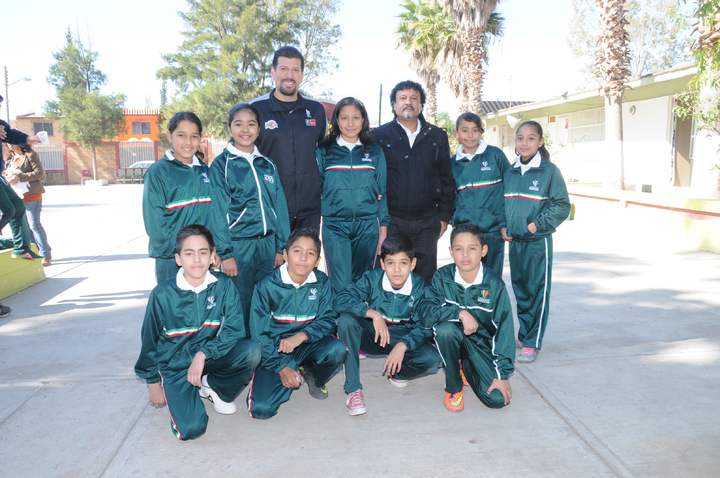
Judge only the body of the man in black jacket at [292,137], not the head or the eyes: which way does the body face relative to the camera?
toward the camera

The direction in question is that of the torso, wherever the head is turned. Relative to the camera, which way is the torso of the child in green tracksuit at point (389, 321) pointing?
toward the camera

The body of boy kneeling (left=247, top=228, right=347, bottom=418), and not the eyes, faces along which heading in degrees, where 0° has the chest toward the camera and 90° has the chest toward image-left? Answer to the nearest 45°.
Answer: approximately 0°

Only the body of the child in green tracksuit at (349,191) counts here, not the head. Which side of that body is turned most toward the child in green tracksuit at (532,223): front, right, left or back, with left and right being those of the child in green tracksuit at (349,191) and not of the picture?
left

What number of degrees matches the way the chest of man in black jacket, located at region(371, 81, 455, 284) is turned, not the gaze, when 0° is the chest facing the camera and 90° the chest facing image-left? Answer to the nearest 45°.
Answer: approximately 0°
